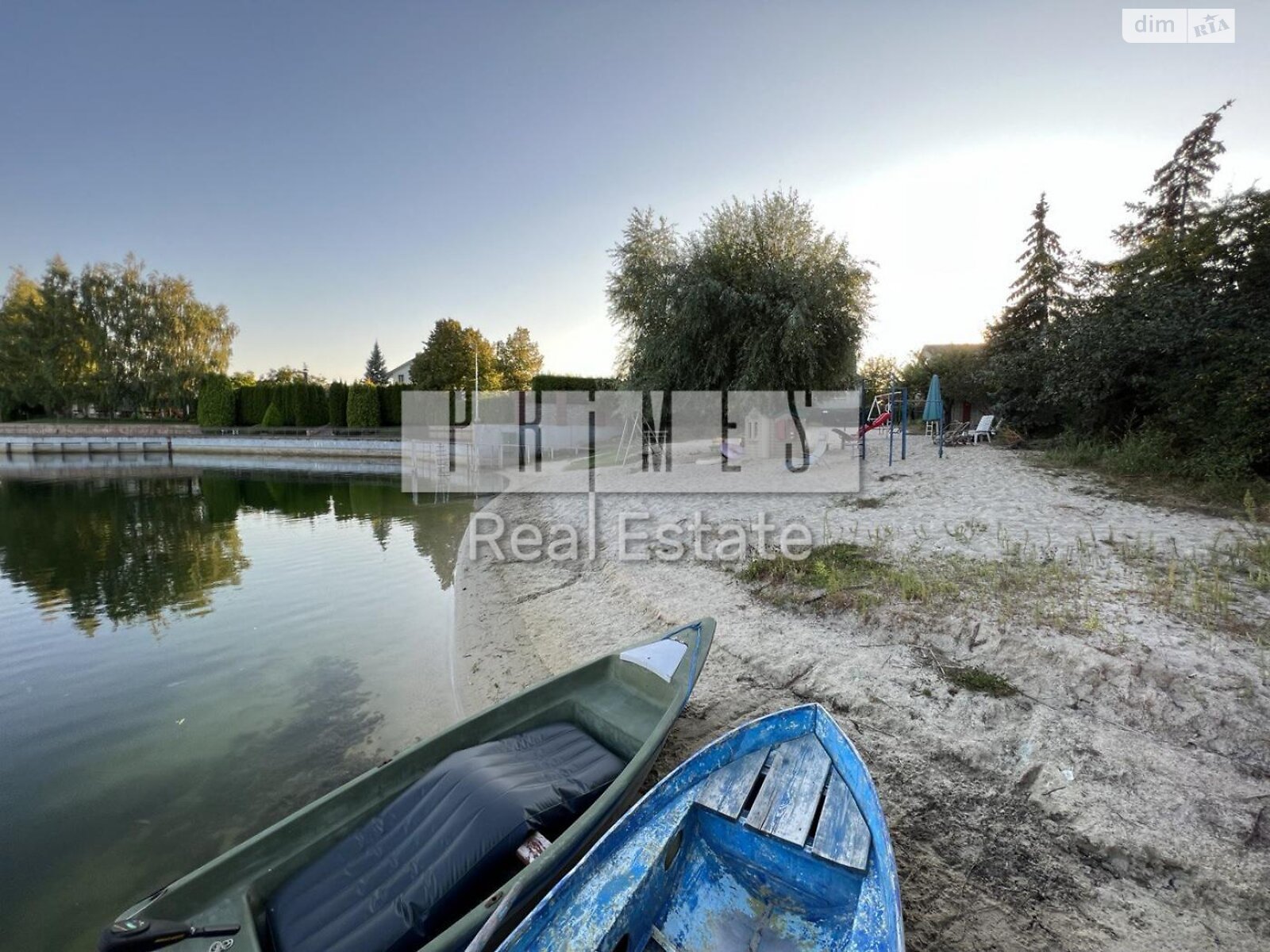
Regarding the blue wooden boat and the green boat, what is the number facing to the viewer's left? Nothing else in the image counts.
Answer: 0

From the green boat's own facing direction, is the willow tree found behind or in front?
in front

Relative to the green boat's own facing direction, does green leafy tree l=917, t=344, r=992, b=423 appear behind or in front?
in front

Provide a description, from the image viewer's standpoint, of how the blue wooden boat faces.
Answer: facing away from the viewer and to the right of the viewer

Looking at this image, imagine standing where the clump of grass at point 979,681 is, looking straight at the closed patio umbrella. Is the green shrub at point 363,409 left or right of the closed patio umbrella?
left

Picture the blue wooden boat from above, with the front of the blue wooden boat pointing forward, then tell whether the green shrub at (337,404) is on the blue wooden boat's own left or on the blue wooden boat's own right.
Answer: on the blue wooden boat's own left

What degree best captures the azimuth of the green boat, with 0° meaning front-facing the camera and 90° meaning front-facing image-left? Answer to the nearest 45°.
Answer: approximately 225°

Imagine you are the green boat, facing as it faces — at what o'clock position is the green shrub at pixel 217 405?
The green shrub is roughly at 10 o'clock from the green boat.

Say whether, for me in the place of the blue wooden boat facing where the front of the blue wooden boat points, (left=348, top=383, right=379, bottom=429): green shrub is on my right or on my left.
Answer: on my left

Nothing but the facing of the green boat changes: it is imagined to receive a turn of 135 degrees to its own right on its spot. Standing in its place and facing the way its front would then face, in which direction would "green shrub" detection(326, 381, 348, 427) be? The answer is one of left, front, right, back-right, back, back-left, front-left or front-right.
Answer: back

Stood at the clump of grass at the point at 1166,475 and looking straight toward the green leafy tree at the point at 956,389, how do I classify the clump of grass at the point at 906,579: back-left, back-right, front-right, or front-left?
back-left

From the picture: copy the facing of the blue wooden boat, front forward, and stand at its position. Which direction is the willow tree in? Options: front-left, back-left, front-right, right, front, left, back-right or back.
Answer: front-left
